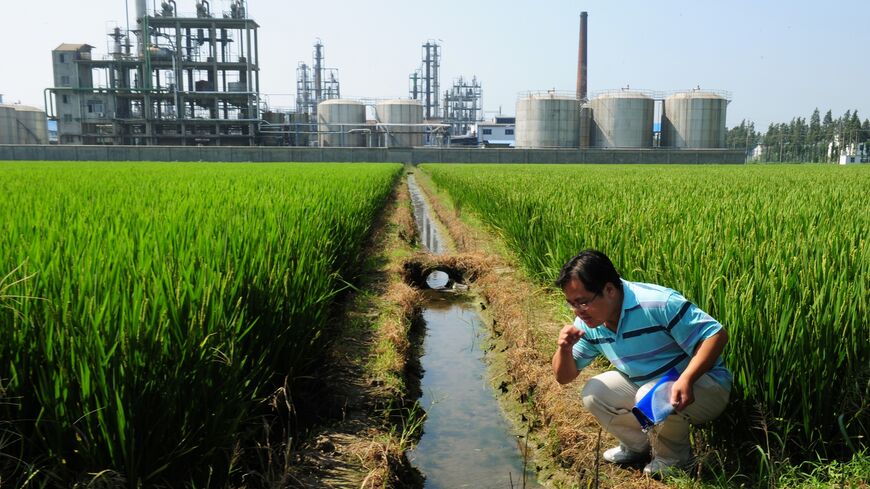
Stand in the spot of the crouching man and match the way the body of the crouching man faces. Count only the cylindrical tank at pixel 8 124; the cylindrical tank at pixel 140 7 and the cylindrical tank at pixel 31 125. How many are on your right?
3

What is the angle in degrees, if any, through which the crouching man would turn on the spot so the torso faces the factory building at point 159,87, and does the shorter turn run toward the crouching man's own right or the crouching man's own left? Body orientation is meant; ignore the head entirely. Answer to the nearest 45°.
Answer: approximately 90° to the crouching man's own right

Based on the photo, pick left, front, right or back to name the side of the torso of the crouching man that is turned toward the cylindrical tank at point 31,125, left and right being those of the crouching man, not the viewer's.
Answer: right

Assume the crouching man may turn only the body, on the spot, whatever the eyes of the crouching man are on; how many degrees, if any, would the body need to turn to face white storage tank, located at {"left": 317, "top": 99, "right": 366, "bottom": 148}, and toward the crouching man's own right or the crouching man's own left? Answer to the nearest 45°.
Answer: approximately 90° to the crouching man's own right

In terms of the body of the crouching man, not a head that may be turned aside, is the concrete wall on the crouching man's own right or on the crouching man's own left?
on the crouching man's own right

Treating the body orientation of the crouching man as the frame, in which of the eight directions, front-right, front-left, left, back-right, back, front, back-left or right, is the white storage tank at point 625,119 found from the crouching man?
back-right

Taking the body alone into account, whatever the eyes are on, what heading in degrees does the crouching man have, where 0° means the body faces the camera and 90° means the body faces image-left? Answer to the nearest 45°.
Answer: approximately 45°

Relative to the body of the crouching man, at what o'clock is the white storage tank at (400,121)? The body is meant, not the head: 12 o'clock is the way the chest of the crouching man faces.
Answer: The white storage tank is roughly at 4 o'clock from the crouching man.

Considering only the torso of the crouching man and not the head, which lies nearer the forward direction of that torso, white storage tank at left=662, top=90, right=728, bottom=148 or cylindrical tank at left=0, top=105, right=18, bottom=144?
the cylindrical tank

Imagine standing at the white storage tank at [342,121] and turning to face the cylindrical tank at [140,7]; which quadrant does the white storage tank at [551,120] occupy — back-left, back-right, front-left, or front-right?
back-left

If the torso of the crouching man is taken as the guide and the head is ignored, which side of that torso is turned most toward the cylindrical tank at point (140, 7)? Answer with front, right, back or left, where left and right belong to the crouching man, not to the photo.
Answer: right

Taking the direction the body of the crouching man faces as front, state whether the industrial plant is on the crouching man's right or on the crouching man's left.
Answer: on the crouching man's right
